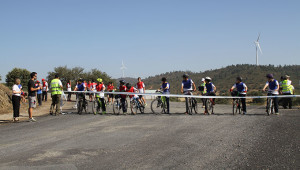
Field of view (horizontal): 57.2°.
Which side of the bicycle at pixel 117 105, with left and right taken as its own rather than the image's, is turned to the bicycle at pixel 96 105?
right

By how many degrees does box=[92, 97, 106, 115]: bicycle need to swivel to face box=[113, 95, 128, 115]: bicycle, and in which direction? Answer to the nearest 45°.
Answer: approximately 90° to its left

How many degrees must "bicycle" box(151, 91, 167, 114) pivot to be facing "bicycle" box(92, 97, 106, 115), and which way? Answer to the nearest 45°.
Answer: approximately 45° to its right

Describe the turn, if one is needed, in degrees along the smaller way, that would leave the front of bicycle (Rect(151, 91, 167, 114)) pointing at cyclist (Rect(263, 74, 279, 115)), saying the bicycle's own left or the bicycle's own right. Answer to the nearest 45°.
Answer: approximately 135° to the bicycle's own left

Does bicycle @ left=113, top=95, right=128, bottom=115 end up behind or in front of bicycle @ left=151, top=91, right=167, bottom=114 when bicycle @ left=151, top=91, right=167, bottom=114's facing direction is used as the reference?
in front

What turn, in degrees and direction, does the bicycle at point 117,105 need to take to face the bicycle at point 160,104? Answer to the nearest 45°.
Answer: approximately 135° to its left

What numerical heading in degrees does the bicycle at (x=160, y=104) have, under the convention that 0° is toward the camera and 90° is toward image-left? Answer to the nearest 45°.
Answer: approximately 45°

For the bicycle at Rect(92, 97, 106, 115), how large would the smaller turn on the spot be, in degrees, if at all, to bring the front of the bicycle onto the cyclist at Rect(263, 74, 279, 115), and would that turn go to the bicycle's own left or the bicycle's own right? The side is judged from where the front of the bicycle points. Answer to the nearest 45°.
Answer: approximately 135° to the bicycle's own left

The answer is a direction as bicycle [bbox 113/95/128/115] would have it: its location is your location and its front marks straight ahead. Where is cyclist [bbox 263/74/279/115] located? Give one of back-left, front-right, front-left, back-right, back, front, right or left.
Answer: back-left
